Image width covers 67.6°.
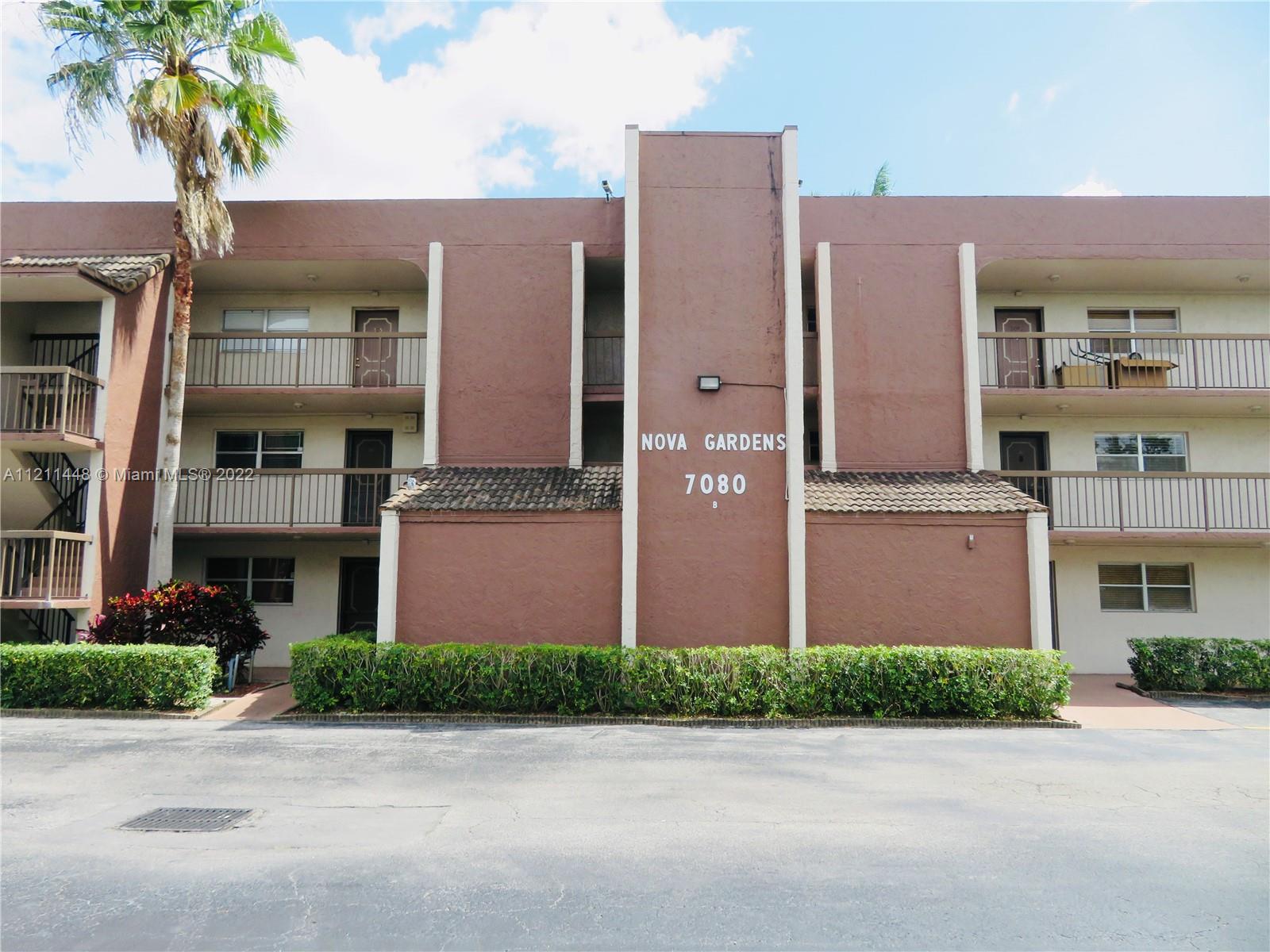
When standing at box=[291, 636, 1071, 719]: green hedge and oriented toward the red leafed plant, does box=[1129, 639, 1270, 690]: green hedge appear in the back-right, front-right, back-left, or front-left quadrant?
back-right

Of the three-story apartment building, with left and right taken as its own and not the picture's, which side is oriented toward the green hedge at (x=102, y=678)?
right

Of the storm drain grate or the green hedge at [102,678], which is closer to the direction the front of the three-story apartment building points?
the storm drain grate

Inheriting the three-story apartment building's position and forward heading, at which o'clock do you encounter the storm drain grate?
The storm drain grate is roughly at 1 o'clock from the three-story apartment building.

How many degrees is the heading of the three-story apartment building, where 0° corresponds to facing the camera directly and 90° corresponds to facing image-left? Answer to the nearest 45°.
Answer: approximately 0°

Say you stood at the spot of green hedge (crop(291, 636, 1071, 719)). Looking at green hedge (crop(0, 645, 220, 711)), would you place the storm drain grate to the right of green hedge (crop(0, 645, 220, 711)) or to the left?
left

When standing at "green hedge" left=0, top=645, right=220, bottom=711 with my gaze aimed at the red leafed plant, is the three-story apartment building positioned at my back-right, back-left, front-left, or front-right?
front-right

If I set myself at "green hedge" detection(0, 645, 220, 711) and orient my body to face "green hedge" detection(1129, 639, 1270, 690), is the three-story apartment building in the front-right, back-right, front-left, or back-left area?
front-left
